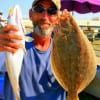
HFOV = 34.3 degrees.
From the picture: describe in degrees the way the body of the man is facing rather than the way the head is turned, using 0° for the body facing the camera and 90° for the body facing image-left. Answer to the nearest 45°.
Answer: approximately 0°
